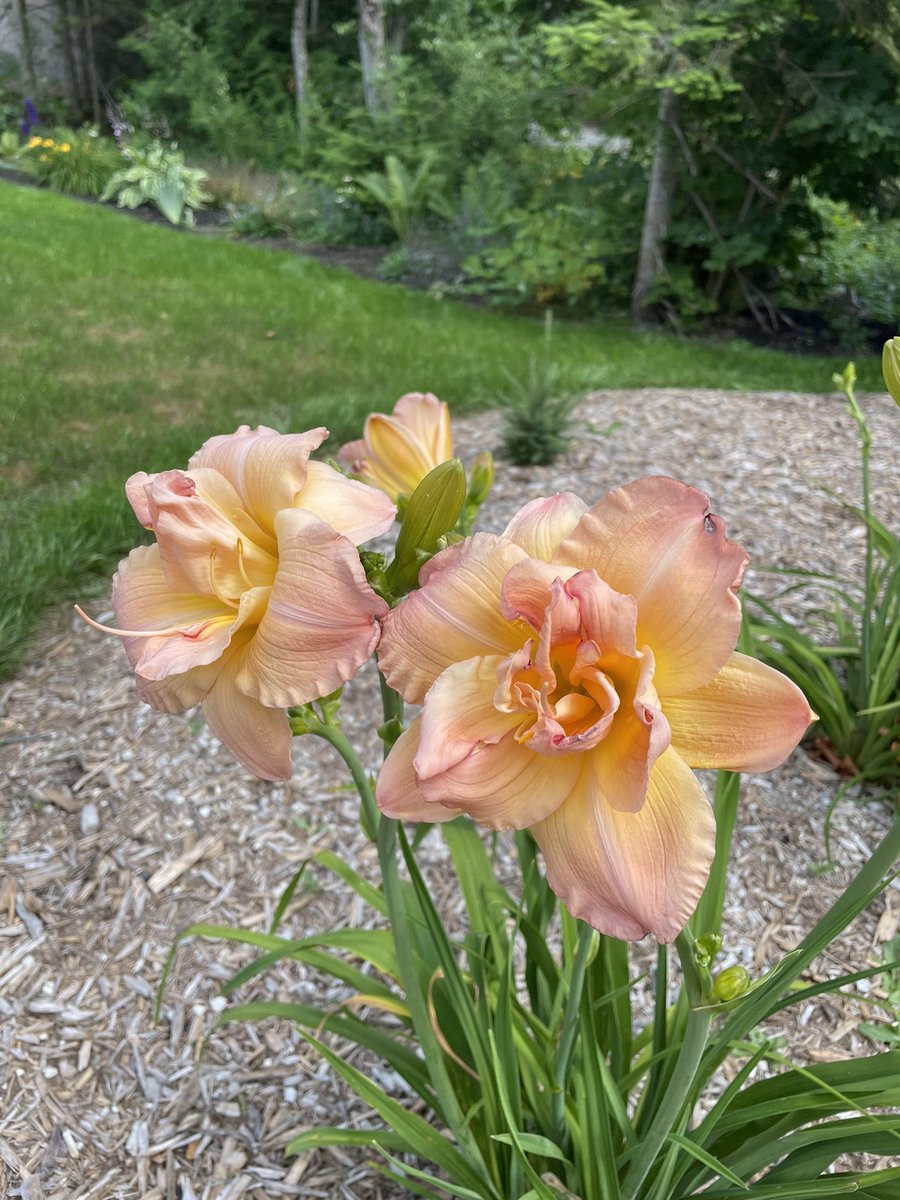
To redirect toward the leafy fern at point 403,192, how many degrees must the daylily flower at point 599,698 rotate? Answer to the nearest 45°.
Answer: approximately 180°

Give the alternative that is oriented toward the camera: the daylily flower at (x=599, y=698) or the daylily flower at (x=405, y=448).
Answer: the daylily flower at (x=599, y=698)

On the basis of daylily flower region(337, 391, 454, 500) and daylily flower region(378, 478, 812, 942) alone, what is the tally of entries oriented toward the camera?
1

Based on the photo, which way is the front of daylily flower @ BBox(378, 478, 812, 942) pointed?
toward the camera

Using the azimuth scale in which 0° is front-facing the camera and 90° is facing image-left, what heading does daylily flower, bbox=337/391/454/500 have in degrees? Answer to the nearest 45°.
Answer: approximately 135°

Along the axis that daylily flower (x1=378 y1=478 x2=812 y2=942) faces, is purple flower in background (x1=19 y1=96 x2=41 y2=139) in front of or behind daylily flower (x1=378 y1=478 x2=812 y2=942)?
behind

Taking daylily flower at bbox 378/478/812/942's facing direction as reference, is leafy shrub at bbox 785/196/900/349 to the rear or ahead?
to the rear
